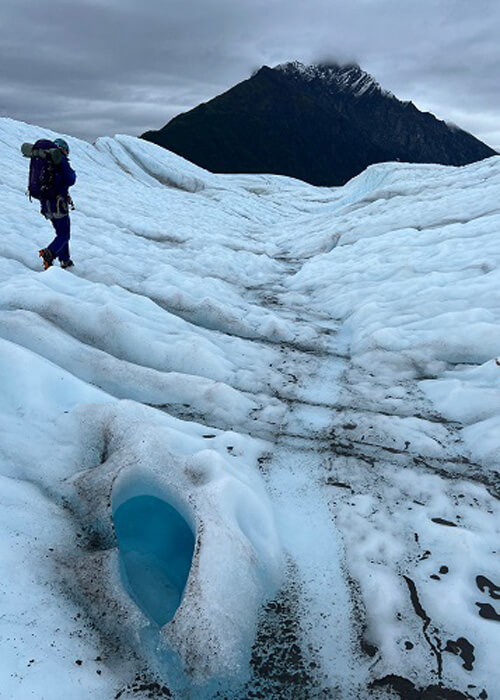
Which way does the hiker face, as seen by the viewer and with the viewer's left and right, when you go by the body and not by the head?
facing away from the viewer and to the right of the viewer

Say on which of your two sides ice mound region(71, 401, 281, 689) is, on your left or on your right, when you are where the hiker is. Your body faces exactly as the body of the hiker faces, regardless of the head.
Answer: on your right

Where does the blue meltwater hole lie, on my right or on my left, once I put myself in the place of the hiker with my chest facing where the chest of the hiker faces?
on my right
